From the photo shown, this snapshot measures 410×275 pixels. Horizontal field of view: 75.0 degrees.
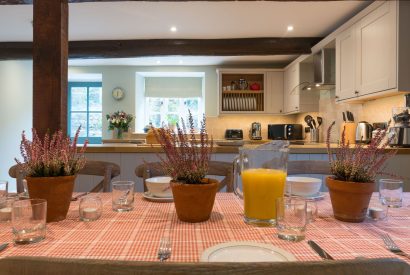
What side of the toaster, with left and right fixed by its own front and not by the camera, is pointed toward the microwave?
left

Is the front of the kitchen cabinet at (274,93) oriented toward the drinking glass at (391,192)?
yes

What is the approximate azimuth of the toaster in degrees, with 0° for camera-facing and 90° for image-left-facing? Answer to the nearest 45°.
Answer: approximately 0°

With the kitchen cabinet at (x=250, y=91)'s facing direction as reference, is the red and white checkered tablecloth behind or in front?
in front

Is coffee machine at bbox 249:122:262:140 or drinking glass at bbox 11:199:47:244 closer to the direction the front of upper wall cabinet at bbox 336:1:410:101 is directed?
the drinking glass

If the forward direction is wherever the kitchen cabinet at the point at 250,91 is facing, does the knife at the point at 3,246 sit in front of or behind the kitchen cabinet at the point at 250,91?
in front

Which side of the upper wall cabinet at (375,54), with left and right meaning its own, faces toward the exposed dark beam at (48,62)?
front

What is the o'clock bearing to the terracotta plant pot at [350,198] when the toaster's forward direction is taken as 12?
The terracotta plant pot is roughly at 12 o'clock from the toaster.

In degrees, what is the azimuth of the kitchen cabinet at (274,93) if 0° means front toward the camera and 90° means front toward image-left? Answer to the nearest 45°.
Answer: approximately 0°
